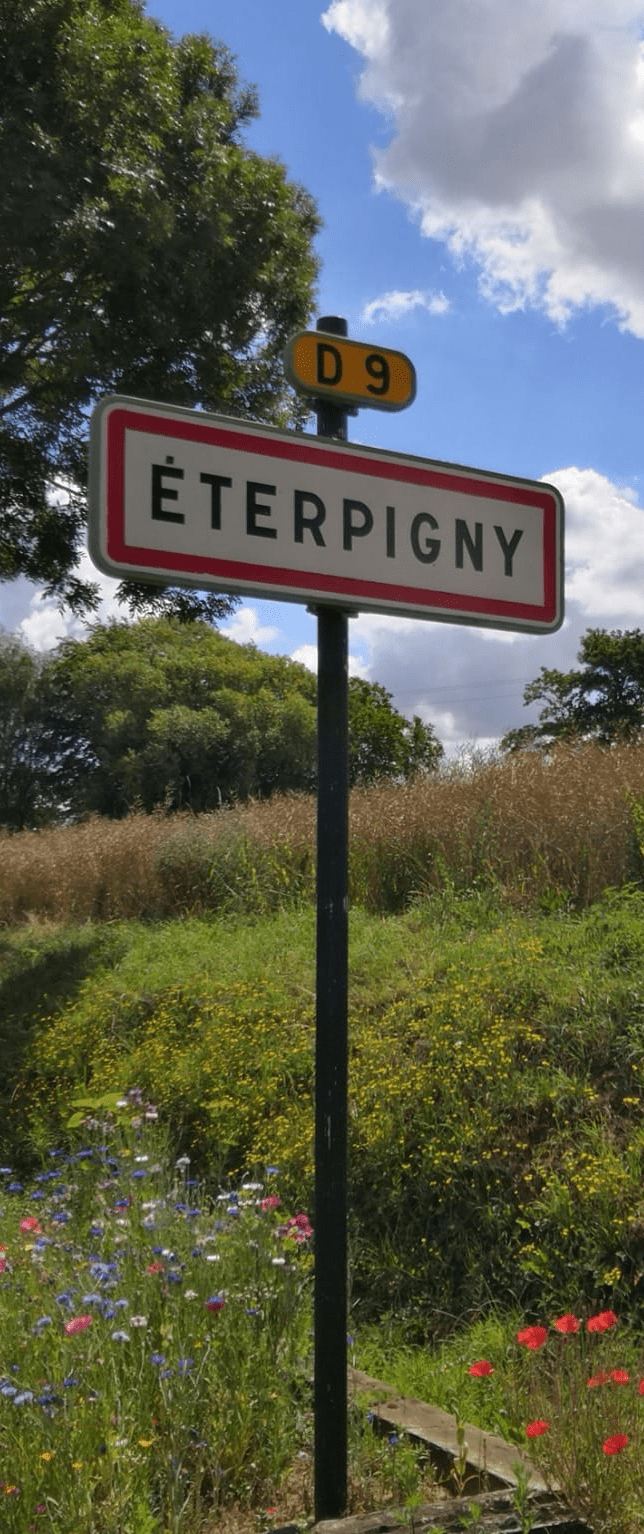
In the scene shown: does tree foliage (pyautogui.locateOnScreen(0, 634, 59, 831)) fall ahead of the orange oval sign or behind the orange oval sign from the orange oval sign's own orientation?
behind

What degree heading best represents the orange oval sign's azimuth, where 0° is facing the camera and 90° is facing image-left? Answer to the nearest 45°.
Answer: approximately 315°

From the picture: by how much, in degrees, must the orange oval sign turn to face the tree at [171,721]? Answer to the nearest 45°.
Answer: approximately 135° to its left

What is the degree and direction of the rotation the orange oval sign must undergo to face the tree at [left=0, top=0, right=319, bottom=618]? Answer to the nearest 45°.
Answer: approximately 135° to its left
